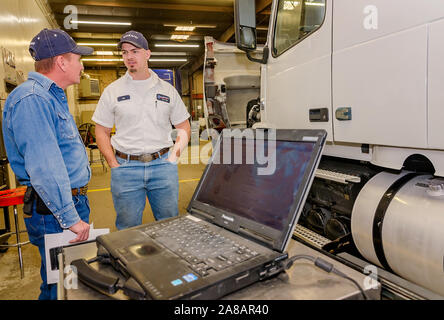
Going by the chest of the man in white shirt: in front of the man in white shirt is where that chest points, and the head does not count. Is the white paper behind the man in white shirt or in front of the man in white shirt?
in front

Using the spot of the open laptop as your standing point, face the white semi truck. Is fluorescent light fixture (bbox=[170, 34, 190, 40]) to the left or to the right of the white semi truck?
left

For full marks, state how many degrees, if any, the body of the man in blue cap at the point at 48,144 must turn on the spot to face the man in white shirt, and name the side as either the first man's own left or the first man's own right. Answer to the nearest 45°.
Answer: approximately 45° to the first man's own left

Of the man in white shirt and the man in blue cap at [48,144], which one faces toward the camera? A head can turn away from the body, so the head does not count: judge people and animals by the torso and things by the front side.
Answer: the man in white shirt

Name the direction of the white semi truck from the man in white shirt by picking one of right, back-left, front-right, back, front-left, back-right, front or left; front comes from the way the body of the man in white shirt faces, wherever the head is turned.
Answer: front-left

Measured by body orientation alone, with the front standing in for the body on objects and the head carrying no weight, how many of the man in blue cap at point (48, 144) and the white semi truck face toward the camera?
0

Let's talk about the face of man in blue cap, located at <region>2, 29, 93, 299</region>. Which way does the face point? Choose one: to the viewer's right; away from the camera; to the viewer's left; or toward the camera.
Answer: to the viewer's right

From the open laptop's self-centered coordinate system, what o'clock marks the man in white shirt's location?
The man in white shirt is roughly at 4 o'clock from the open laptop.

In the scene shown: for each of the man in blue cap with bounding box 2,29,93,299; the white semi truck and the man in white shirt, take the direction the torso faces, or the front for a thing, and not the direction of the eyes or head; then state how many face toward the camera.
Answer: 1

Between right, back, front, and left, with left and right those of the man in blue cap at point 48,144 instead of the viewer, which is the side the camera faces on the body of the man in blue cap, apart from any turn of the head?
right

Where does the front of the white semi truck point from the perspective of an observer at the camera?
facing away from the viewer and to the left of the viewer

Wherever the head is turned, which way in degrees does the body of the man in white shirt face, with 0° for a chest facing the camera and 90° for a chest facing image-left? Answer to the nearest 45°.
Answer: approximately 0°

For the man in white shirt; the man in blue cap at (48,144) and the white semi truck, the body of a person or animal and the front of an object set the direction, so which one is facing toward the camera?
the man in white shirt

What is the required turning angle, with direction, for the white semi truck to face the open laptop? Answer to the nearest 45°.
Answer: approximately 90° to its left

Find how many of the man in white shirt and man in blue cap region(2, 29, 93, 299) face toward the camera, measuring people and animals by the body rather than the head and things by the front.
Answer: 1
